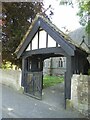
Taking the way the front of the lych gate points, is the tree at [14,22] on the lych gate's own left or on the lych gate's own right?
on the lych gate's own right

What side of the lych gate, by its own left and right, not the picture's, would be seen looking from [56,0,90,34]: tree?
back

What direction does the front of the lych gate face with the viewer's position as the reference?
facing the viewer and to the left of the viewer

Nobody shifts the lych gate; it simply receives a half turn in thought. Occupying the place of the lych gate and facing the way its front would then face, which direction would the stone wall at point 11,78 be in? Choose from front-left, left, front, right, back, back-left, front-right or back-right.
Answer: left
